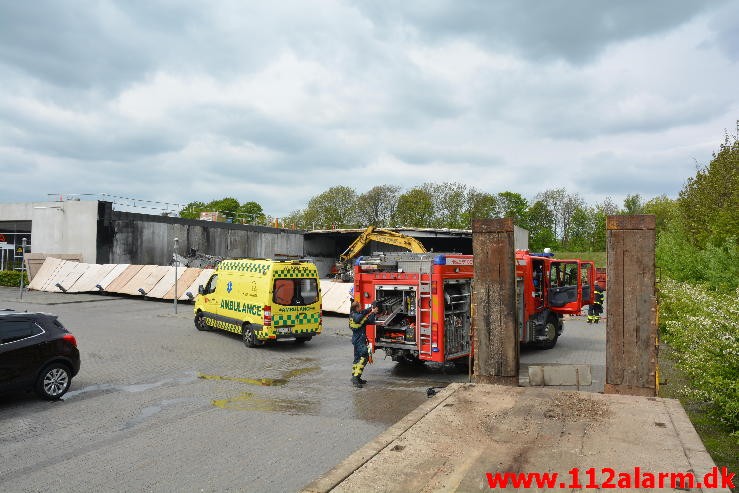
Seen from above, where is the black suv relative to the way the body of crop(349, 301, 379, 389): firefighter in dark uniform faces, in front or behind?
behind

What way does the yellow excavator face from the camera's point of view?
to the viewer's left

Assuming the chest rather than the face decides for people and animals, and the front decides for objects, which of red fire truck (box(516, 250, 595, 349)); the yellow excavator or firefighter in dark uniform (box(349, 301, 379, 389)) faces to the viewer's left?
the yellow excavator

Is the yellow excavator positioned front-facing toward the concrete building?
yes

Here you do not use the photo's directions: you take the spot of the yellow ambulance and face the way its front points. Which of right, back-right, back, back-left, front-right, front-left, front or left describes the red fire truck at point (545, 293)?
back-right

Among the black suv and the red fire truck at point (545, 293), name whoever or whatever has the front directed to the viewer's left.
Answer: the black suv

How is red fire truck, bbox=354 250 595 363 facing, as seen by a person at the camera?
facing away from the viewer and to the right of the viewer

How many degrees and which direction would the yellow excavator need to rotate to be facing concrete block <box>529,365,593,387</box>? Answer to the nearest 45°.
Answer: approximately 90° to its left

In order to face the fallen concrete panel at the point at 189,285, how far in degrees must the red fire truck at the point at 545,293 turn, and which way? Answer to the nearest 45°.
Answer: approximately 135° to its left

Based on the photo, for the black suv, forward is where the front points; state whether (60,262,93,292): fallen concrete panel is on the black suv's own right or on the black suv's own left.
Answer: on the black suv's own right

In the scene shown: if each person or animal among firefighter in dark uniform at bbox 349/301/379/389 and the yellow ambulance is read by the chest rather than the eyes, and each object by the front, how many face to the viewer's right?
1

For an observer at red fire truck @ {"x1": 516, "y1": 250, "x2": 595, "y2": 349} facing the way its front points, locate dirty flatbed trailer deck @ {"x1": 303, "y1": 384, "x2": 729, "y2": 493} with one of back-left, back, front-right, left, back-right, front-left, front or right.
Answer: back-right

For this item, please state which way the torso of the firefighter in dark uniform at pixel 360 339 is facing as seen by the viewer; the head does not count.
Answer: to the viewer's right

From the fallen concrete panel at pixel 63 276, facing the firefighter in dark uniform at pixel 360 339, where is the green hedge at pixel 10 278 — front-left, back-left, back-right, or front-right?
back-right

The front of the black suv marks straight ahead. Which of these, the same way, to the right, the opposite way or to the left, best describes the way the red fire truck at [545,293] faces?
the opposite way

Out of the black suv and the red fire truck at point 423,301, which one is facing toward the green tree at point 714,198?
the red fire truck

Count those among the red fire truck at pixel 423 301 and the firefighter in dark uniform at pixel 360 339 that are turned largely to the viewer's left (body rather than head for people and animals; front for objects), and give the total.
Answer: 0
